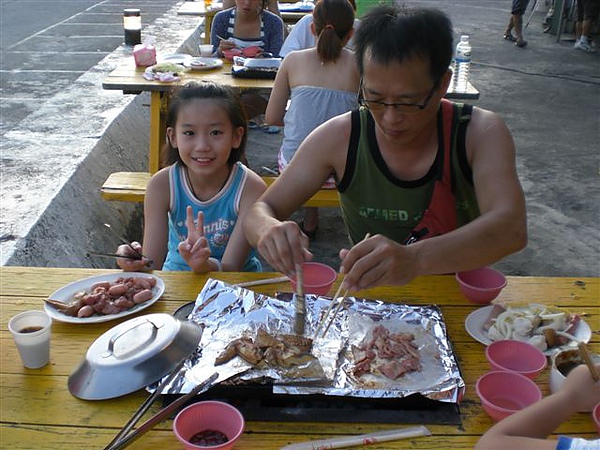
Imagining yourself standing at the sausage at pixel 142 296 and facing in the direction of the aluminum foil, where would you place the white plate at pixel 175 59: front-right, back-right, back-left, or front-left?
back-left

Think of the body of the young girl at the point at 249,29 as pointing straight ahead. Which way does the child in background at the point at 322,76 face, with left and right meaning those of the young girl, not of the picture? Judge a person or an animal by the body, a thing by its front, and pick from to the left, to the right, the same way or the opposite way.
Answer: the opposite way

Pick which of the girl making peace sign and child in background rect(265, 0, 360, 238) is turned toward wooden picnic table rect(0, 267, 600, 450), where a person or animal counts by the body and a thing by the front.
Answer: the girl making peace sign

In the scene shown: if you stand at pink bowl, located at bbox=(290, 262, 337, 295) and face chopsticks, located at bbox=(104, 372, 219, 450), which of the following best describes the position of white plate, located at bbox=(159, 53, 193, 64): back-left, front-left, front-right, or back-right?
back-right

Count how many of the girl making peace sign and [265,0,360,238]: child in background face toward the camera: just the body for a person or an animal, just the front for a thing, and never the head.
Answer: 1

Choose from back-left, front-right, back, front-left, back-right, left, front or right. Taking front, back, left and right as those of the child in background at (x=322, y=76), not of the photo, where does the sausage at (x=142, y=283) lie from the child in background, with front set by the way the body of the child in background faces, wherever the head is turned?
back

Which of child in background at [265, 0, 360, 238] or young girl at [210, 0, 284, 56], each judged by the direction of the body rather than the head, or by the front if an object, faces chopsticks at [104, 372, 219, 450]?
the young girl

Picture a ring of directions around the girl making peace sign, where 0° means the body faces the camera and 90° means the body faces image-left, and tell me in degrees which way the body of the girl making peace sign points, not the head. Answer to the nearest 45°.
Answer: approximately 0°

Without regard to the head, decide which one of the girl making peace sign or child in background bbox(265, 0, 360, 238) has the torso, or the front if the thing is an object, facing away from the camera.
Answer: the child in background

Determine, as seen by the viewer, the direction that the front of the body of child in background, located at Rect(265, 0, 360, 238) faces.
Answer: away from the camera

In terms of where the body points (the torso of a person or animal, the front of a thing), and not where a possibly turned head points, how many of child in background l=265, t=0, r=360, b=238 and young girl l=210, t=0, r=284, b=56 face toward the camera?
1

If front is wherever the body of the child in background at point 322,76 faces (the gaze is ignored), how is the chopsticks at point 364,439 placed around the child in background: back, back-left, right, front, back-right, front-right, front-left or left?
back
